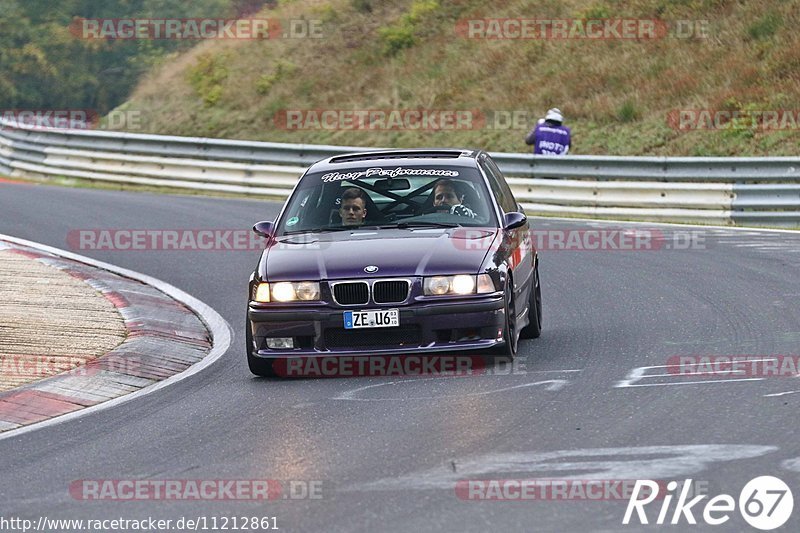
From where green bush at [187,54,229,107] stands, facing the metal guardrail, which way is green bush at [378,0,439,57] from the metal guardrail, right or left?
left

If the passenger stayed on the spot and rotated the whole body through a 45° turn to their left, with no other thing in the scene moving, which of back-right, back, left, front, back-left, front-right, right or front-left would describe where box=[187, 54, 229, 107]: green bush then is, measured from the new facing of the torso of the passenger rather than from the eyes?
back-left

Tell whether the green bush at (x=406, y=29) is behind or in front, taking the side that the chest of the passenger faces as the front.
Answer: behind

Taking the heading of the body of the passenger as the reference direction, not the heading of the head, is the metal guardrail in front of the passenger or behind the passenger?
behind

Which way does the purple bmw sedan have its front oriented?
toward the camera

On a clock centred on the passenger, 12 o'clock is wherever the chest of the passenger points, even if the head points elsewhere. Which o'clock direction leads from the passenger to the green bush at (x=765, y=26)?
The green bush is roughly at 7 o'clock from the passenger.

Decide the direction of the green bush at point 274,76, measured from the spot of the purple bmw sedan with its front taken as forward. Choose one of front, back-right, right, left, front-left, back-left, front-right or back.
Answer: back

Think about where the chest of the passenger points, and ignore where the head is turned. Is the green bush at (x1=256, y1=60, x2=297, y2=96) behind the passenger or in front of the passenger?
behind

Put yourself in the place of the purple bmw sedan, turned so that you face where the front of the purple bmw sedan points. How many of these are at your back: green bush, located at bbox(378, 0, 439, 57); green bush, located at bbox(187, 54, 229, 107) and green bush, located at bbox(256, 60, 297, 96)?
3

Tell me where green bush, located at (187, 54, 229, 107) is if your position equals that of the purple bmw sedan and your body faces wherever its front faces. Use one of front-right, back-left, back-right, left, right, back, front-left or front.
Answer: back

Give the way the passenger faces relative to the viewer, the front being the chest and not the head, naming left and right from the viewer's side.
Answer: facing the viewer
